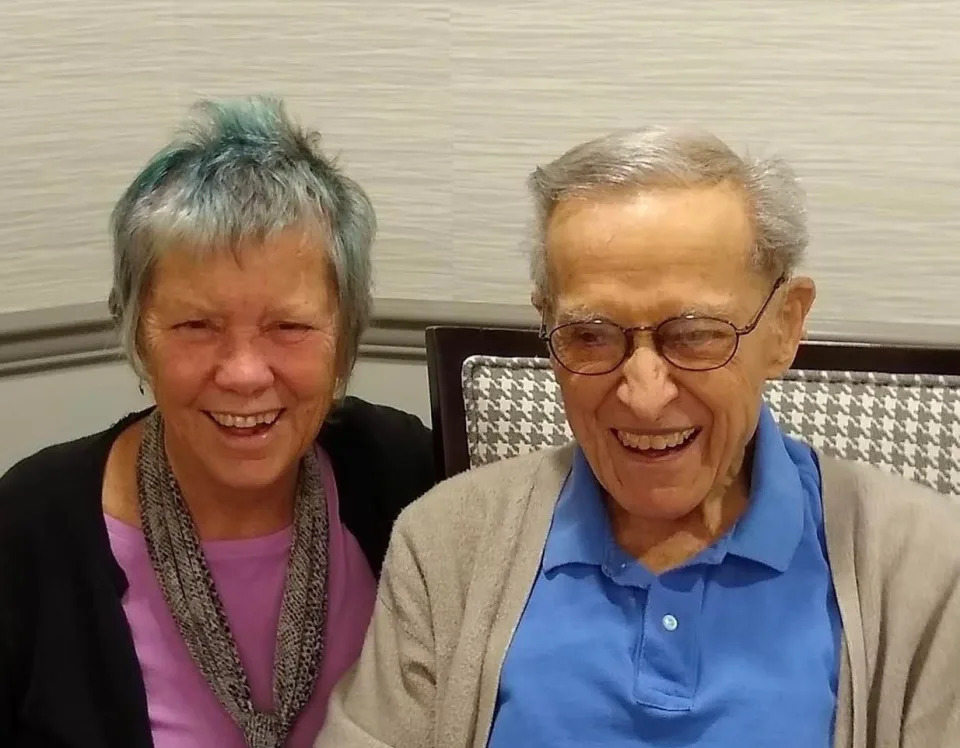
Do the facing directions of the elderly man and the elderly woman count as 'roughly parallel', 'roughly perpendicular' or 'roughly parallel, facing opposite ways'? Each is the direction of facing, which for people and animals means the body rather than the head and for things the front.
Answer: roughly parallel

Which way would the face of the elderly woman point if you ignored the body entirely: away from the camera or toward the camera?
toward the camera

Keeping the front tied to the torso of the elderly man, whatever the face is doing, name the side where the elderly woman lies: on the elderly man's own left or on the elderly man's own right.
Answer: on the elderly man's own right

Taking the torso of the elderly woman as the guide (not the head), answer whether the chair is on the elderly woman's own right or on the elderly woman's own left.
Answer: on the elderly woman's own left

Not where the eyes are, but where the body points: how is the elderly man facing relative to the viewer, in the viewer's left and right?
facing the viewer

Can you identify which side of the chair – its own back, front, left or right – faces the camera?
front

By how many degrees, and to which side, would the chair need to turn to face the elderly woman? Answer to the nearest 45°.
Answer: approximately 90° to its right
